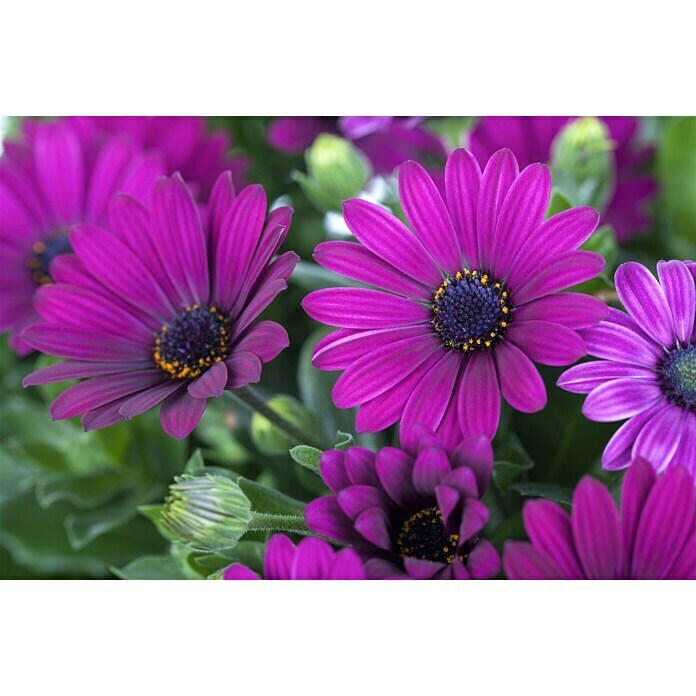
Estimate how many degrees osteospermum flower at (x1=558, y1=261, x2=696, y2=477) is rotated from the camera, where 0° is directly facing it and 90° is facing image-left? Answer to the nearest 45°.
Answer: approximately 0°
